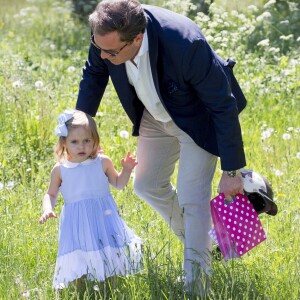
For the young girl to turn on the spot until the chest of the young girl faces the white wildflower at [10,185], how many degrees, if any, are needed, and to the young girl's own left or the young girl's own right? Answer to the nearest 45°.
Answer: approximately 135° to the young girl's own right

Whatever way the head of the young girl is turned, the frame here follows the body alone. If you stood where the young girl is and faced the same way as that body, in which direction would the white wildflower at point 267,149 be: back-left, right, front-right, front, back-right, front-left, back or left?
back-left

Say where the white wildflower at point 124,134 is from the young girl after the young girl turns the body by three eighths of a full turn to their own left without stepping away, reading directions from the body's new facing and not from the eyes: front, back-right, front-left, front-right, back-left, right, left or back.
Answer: front-left

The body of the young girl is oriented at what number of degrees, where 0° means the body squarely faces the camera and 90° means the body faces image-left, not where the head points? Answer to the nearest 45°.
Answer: approximately 0°

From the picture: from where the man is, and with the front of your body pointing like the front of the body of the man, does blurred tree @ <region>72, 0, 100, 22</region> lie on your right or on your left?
on your right

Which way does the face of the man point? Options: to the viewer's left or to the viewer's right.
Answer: to the viewer's left

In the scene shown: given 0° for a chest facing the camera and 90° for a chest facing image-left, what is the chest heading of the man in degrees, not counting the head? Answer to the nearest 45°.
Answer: approximately 45°

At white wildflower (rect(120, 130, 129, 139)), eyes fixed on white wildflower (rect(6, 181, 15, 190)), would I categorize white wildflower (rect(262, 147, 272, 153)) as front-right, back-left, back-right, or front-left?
back-left

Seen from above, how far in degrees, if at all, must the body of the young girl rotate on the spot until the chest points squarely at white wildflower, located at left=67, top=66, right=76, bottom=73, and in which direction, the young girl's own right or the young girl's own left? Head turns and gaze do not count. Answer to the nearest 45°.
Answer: approximately 180°

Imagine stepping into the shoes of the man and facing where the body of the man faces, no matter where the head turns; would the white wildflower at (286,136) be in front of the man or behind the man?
behind

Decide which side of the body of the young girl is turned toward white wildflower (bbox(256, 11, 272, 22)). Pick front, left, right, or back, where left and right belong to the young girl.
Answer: back
